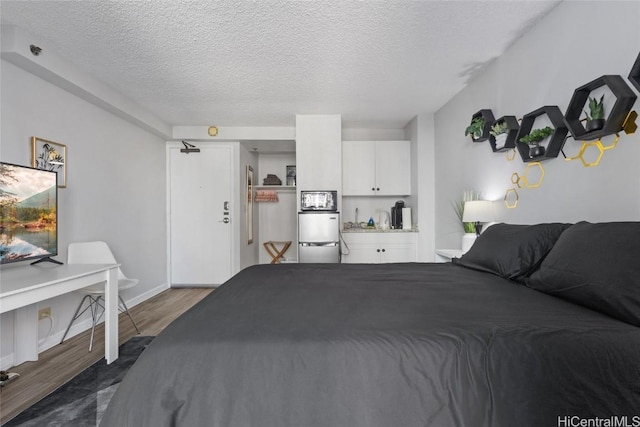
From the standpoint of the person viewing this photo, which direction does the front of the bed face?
facing to the left of the viewer

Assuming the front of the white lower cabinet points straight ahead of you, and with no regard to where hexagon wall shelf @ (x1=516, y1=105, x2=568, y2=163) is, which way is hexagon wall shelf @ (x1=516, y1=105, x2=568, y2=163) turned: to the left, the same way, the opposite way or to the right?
to the right

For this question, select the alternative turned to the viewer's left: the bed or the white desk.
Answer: the bed

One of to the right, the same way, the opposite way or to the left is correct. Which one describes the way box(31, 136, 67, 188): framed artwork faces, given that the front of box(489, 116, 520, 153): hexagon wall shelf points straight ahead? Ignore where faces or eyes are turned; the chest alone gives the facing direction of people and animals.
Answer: the opposite way

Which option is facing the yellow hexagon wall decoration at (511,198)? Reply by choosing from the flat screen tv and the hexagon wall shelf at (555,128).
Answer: the flat screen tv

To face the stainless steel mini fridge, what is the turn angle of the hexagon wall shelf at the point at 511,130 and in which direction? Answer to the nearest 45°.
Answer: approximately 45° to its right

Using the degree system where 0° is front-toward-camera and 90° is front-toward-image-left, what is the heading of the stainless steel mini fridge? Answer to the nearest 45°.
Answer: approximately 0°

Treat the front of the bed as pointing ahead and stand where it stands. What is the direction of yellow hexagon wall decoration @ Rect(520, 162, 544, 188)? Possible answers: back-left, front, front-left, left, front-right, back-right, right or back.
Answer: back-right

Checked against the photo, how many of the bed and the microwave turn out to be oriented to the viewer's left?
1

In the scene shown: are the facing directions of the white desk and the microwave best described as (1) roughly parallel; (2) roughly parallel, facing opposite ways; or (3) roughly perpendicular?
roughly perpendicular
